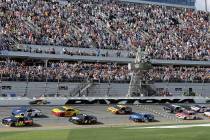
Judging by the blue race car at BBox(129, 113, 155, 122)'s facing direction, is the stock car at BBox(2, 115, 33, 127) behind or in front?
in front

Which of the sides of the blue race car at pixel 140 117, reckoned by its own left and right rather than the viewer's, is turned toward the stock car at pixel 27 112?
front

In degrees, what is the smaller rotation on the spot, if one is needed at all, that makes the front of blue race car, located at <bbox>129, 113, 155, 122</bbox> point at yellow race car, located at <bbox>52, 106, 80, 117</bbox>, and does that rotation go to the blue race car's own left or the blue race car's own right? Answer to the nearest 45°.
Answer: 0° — it already faces it

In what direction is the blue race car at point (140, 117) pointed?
to the viewer's left

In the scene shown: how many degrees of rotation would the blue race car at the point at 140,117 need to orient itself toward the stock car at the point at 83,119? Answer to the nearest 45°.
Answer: approximately 45° to its left
